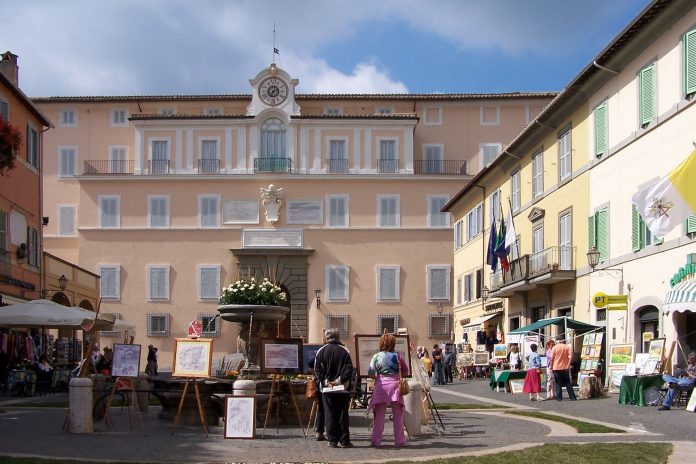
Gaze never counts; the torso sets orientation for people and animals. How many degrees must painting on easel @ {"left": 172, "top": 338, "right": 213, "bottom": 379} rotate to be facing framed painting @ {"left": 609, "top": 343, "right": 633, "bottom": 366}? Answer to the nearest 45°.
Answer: approximately 135° to its left

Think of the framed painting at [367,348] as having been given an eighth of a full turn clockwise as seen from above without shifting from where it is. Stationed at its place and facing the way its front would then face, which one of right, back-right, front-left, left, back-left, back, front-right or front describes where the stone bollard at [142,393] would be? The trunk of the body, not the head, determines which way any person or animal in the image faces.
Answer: right

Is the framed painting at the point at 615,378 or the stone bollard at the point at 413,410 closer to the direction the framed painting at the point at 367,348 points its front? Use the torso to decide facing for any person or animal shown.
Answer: the stone bollard

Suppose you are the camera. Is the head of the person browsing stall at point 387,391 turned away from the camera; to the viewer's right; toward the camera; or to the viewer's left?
away from the camera

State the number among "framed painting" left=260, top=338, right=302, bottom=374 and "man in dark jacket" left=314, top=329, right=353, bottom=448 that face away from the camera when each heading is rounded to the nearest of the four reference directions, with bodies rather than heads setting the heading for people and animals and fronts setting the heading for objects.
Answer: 1

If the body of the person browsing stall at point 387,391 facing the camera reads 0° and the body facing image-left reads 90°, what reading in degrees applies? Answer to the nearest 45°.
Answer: approximately 180°

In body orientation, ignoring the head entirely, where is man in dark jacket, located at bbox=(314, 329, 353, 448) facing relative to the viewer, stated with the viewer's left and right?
facing away from the viewer

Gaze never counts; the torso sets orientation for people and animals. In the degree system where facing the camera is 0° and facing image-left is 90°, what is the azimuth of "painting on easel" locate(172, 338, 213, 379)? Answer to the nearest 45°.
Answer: approximately 0°

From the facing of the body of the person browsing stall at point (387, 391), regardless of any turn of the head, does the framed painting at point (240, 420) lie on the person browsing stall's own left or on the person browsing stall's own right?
on the person browsing stall's own left

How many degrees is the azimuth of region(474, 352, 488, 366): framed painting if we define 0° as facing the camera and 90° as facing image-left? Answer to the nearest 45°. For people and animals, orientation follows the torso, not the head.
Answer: approximately 0°

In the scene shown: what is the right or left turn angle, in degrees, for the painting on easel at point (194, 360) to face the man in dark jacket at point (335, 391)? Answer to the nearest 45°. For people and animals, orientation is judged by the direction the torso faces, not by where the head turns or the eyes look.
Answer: approximately 45° to its left

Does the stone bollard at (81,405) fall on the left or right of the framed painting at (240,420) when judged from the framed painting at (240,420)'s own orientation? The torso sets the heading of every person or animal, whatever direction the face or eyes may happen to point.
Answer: on its right
